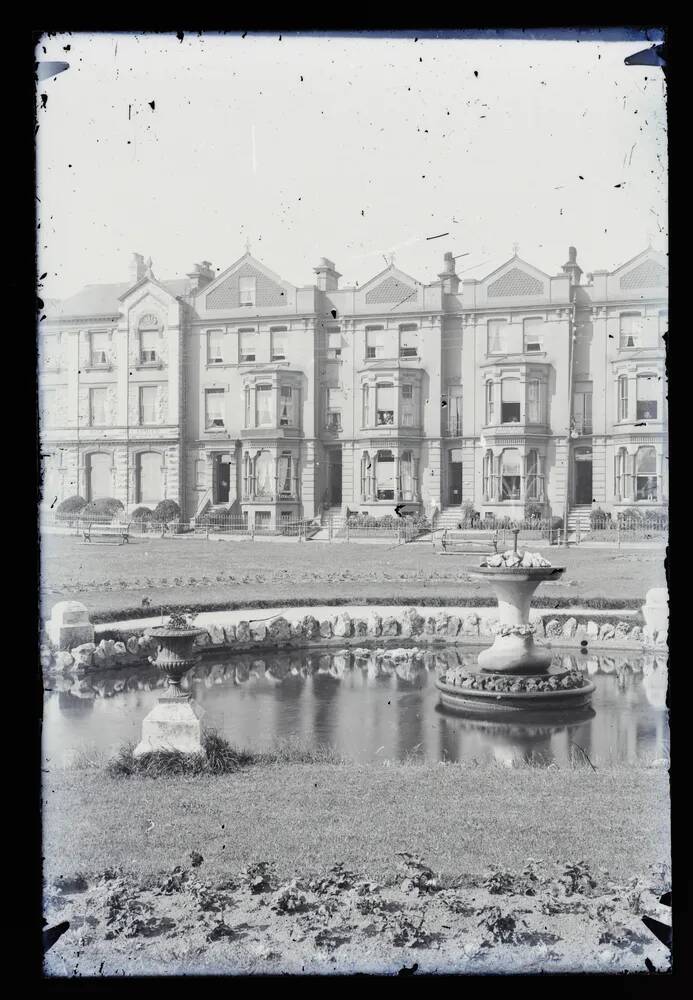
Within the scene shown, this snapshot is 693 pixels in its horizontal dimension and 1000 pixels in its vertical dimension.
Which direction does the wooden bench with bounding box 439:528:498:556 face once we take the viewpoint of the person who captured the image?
facing the viewer

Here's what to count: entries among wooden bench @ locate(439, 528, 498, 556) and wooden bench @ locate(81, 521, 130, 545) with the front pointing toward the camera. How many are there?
2

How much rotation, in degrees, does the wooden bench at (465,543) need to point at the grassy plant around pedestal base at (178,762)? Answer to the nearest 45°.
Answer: approximately 45° to its right

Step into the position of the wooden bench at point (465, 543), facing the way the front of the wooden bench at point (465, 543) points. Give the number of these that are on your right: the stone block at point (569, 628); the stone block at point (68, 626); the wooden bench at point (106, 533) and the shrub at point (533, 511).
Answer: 2

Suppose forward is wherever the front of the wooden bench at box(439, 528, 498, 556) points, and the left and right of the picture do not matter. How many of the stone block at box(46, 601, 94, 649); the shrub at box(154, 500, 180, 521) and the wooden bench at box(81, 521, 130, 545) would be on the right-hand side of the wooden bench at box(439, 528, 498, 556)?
3

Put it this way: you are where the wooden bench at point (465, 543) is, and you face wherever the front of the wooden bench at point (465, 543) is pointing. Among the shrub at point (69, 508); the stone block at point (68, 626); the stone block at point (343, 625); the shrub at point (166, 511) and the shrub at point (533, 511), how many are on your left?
1
